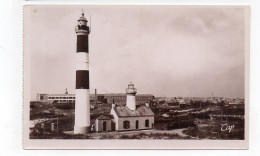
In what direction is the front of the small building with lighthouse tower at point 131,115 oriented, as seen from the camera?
facing the viewer
